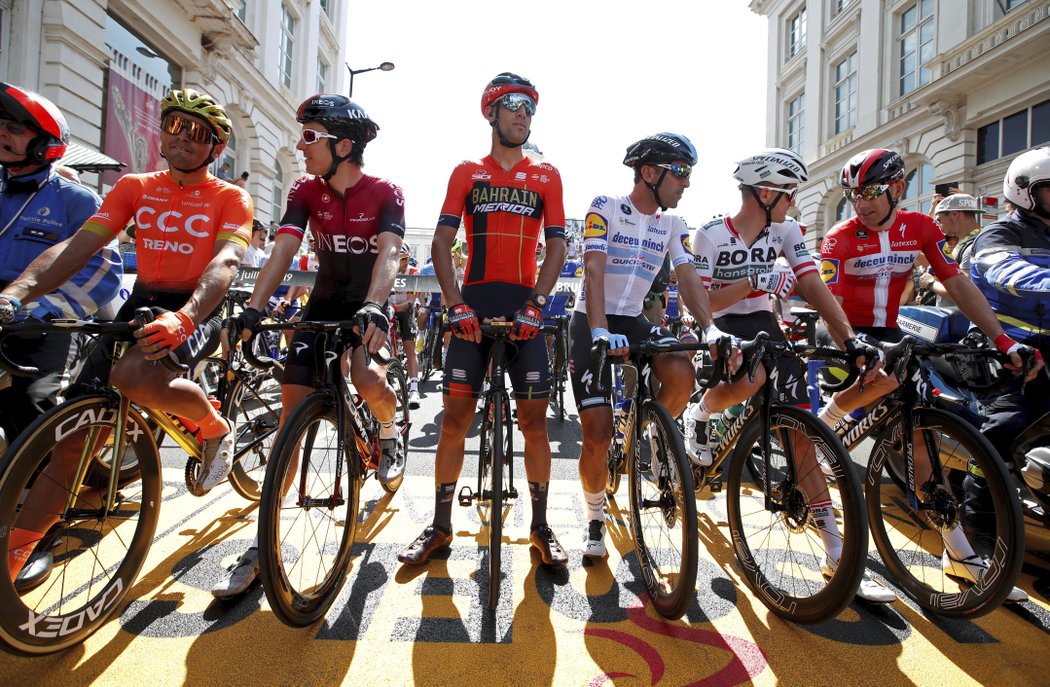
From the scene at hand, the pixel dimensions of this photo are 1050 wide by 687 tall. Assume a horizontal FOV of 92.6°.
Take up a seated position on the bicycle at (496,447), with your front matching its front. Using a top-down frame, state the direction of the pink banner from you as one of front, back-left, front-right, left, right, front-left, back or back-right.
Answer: back-right

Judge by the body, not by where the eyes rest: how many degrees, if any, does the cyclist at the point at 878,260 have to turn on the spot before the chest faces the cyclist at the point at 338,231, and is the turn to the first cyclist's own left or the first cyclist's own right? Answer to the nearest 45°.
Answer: approximately 90° to the first cyclist's own right

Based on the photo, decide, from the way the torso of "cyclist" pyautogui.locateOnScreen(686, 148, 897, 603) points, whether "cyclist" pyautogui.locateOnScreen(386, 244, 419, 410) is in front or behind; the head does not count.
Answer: behind

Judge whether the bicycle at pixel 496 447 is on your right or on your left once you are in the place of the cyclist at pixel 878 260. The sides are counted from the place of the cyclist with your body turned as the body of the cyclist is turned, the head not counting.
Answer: on your right

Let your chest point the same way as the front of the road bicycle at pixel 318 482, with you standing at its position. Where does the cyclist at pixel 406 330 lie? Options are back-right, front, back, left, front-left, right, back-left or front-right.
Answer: back-right

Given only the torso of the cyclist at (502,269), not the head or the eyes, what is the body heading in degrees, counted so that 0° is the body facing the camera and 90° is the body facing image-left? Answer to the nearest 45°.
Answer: approximately 0°

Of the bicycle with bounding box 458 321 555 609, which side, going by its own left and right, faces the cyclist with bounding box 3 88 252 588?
right

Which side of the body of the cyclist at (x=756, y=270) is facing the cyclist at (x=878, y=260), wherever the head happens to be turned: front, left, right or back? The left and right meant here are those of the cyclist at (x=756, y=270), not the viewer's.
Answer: left

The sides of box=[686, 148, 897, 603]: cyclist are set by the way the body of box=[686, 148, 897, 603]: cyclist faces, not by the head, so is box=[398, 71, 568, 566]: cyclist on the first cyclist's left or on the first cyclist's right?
on the first cyclist's right

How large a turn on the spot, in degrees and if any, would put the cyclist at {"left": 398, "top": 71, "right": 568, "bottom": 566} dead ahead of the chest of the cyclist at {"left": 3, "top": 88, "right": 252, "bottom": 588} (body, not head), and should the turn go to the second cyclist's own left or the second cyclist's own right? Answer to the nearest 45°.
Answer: approximately 90° to the second cyclist's own left

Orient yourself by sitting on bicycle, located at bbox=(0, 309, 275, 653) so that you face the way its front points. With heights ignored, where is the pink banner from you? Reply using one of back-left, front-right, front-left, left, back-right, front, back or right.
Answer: back-right
